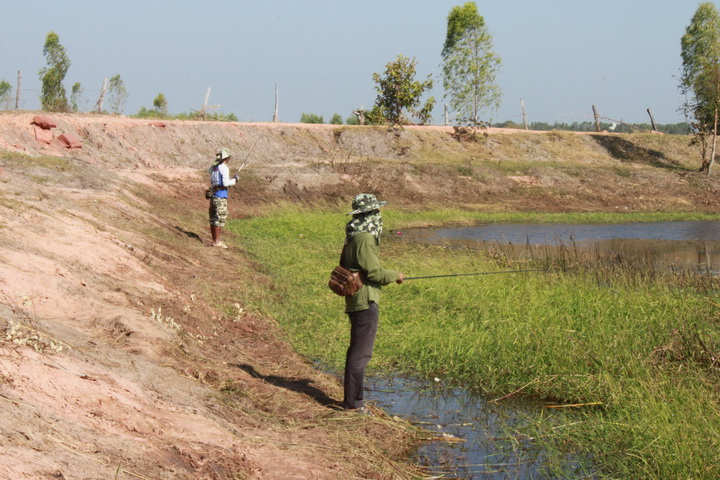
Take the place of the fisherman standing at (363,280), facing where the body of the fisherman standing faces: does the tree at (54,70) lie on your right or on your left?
on your left

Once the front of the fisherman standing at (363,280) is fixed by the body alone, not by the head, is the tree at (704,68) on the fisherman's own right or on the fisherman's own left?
on the fisherman's own left

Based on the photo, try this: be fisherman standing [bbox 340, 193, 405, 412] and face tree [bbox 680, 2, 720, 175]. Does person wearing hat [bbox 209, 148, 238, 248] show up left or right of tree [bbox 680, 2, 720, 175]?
left

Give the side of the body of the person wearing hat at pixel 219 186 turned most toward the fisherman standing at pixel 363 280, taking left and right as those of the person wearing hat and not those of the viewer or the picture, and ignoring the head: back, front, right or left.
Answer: right

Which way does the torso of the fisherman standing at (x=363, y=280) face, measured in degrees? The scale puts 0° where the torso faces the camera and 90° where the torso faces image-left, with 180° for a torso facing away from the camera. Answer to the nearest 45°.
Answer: approximately 270°

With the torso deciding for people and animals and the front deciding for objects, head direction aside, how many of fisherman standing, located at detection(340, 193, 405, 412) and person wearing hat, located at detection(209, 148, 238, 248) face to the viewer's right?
2

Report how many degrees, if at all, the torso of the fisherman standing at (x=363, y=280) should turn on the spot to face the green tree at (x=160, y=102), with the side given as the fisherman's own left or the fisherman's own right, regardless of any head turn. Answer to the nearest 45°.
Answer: approximately 90° to the fisherman's own left

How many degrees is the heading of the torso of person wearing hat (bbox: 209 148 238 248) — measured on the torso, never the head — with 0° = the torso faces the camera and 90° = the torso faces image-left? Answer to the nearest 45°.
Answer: approximately 270°

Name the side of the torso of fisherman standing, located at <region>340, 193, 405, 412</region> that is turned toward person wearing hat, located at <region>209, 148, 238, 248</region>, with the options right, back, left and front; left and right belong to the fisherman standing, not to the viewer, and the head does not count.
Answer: left
